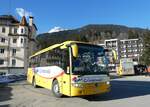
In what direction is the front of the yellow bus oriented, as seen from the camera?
facing the viewer and to the right of the viewer
